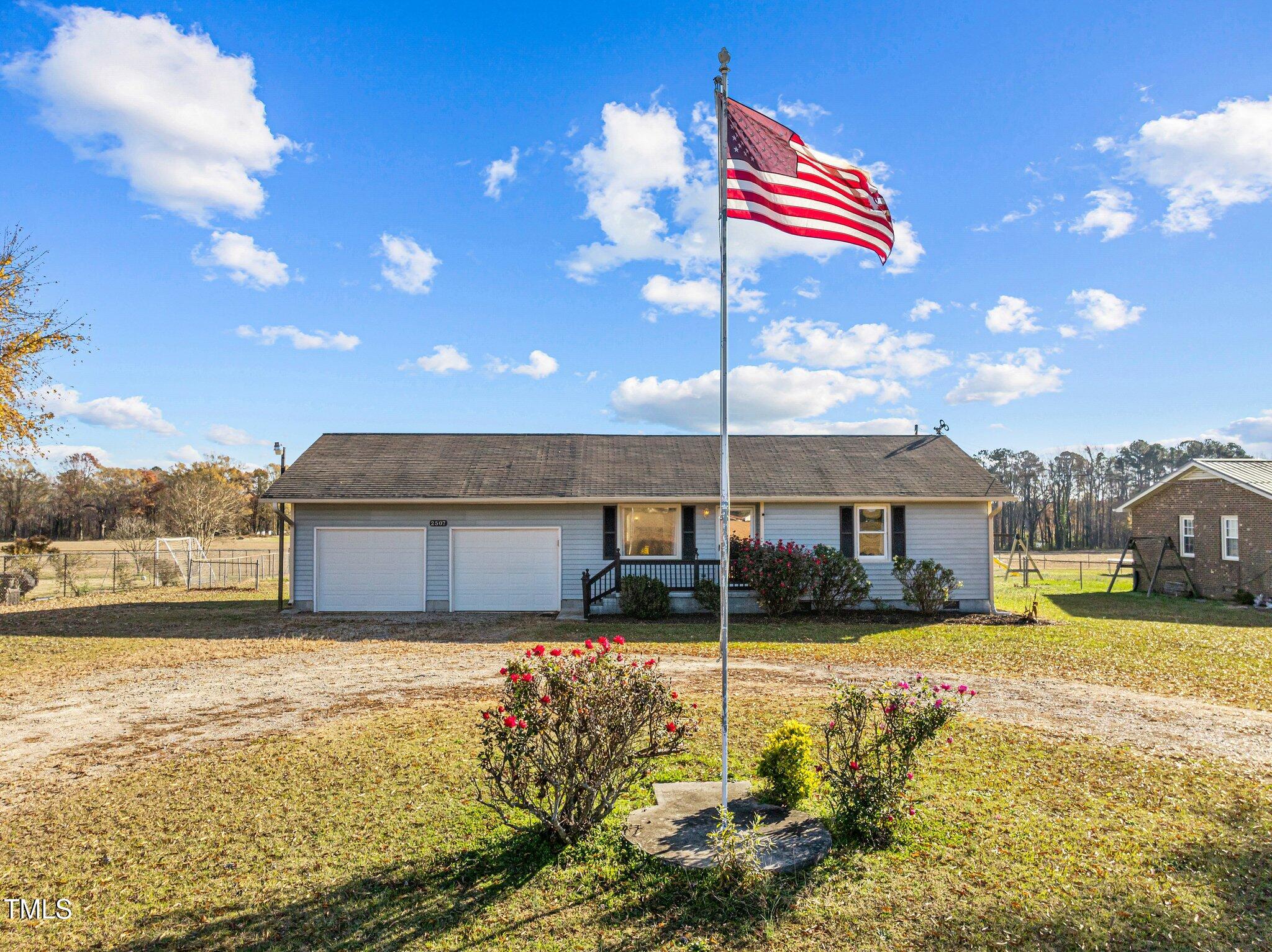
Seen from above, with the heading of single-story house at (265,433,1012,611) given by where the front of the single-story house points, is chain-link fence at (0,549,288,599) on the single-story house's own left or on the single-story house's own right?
on the single-story house's own right

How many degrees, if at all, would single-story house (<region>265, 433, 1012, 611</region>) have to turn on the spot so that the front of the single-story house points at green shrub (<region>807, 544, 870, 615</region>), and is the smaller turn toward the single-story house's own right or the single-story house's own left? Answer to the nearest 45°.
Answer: approximately 90° to the single-story house's own left

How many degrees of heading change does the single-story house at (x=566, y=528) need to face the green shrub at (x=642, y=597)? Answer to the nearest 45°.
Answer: approximately 45° to its left

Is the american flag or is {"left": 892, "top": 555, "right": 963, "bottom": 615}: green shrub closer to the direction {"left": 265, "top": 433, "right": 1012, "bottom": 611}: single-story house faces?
the american flag

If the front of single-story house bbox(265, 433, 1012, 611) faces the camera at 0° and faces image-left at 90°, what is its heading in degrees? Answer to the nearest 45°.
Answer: approximately 0°

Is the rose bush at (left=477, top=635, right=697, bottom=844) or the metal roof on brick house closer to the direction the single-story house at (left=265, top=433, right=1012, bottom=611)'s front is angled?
the rose bush

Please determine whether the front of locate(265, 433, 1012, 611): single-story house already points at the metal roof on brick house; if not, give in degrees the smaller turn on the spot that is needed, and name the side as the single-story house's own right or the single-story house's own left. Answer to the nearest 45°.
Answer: approximately 90° to the single-story house's own left

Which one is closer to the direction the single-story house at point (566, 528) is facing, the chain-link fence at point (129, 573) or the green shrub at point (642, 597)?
the green shrub

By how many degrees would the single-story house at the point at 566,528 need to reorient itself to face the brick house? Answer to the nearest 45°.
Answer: approximately 90° to its left
